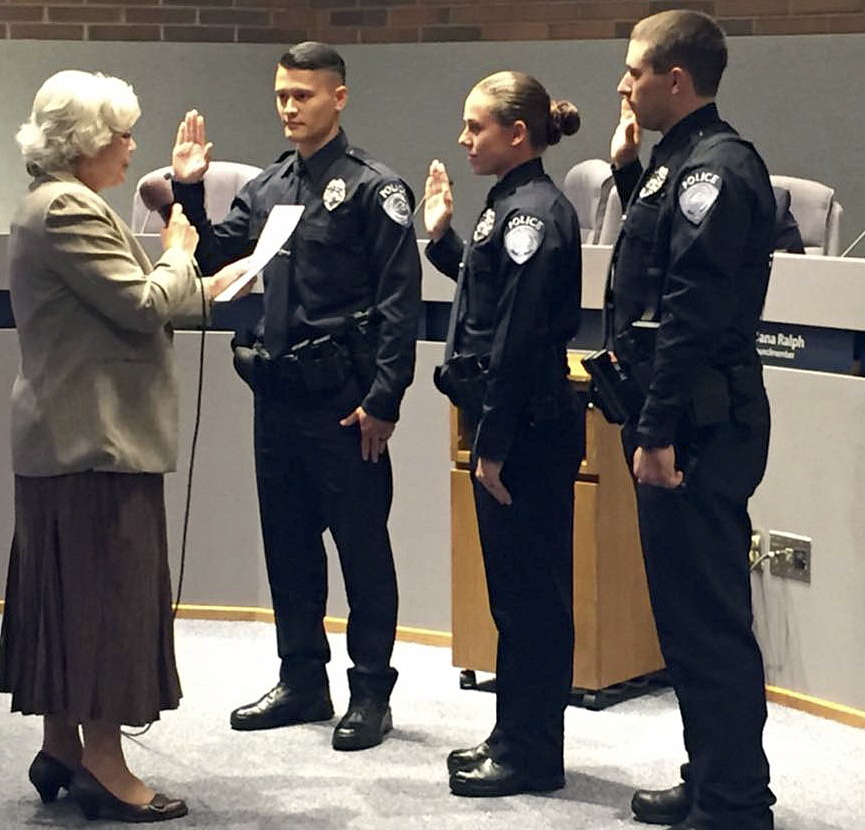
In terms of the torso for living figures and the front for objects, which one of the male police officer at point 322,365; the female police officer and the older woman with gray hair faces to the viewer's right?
the older woman with gray hair

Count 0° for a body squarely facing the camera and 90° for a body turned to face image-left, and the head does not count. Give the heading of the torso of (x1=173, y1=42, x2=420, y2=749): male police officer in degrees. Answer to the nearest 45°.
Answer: approximately 45°

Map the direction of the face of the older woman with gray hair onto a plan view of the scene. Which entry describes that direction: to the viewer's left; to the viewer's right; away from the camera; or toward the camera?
to the viewer's right

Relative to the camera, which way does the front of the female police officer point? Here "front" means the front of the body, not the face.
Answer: to the viewer's left

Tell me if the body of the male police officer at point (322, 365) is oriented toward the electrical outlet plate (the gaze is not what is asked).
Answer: no

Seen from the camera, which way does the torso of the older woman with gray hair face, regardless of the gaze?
to the viewer's right

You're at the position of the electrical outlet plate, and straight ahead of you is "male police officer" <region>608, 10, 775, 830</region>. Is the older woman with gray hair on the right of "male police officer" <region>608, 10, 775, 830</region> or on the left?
right

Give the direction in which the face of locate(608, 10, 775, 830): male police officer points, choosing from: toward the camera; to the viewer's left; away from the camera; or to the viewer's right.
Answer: to the viewer's left

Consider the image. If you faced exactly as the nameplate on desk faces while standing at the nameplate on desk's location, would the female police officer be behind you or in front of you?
in front

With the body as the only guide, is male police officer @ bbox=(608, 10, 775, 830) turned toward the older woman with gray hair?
yes

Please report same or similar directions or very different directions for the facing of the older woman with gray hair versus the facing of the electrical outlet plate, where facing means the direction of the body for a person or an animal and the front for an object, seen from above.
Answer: very different directions

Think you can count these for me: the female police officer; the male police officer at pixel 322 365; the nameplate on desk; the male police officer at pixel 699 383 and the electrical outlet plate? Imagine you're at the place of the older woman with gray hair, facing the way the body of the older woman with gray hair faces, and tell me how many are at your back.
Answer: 0

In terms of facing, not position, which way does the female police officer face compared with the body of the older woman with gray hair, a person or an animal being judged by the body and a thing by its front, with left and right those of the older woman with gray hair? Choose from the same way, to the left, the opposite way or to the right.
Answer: the opposite way

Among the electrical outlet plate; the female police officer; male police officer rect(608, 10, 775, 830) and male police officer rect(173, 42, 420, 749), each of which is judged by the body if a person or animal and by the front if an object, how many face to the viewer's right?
0

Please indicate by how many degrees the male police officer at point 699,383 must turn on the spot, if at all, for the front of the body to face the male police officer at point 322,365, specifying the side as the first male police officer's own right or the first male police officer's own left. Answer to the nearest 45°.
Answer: approximately 45° to the first male police officer's own right

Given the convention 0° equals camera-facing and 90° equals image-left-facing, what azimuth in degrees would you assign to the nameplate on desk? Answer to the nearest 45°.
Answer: approximately 45°

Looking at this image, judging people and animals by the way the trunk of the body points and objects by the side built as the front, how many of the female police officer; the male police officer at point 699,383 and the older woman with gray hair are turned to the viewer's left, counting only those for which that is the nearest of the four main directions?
2
